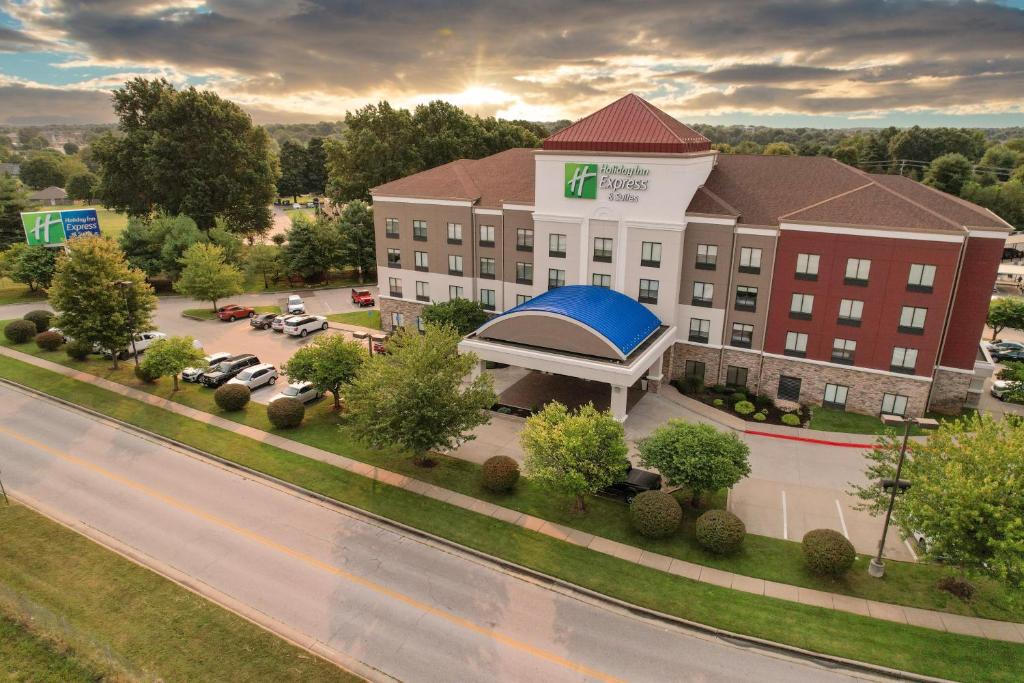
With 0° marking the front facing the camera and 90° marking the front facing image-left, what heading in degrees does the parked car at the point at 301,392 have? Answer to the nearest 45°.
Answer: approximately 45°

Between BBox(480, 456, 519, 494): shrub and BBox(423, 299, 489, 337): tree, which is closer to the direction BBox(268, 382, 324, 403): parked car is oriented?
the shrub

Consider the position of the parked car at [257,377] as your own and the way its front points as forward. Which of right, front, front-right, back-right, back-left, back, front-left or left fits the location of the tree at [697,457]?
left

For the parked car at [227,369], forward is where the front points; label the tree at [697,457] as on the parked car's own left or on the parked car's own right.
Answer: on the parked car's own left

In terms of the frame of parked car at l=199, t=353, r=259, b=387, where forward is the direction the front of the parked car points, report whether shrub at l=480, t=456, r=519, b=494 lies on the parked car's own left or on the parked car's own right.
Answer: on the parked car's own left

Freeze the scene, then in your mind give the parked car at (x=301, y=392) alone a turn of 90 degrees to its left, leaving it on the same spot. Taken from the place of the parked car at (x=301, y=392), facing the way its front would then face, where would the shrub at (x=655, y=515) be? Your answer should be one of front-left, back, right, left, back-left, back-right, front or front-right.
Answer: front

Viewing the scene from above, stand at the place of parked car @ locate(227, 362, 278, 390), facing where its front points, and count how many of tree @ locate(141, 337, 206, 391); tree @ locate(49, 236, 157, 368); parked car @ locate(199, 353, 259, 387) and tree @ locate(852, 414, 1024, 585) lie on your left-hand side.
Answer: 1

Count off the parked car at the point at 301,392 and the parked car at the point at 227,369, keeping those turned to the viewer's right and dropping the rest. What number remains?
0

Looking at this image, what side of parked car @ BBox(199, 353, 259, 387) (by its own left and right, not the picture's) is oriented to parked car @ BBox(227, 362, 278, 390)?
left

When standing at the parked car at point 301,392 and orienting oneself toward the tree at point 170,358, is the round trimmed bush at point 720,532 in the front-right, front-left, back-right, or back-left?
back-left

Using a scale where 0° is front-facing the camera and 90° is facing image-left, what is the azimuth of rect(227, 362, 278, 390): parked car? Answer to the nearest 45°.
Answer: approximately 45°

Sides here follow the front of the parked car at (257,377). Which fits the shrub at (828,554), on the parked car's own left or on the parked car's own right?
on the parked car's own left

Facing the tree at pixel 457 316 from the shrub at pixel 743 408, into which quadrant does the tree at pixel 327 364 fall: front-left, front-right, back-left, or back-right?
front-left

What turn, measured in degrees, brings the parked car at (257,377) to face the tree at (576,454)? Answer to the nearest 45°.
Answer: approximately 90° to its left

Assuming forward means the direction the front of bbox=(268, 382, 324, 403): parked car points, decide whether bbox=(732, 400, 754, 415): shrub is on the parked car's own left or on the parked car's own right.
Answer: on the parked car's own left

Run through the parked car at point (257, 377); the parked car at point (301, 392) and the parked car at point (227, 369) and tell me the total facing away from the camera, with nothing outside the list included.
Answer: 0

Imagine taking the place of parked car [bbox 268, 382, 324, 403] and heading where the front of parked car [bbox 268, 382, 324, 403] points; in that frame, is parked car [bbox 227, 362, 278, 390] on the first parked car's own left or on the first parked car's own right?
on the first parked car's own right

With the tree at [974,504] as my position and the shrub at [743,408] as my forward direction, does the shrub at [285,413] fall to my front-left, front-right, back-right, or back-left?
front-left

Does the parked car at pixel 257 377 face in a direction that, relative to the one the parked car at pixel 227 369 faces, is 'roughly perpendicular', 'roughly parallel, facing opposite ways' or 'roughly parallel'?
roughly parallel
